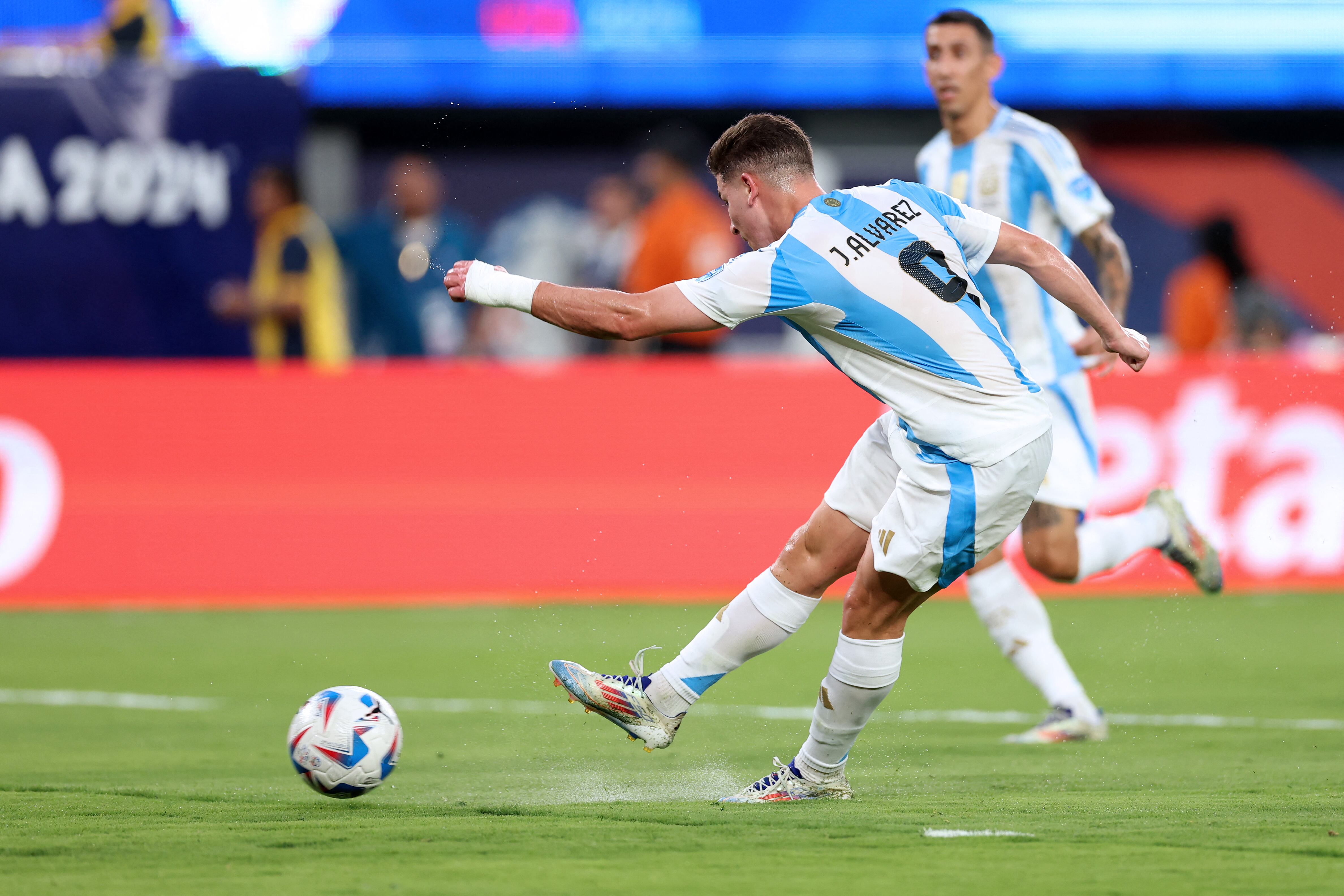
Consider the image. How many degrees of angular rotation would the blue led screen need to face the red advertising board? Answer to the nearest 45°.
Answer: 0° — it already faces it

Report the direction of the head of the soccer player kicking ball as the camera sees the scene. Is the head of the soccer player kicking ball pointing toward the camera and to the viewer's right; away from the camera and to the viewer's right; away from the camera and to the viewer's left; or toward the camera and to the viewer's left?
away from the camera and to the viewer's left

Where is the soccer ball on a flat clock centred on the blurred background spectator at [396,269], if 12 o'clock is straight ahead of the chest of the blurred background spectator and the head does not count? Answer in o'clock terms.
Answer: The soccer ball is roughly at 12 o'clock from the blurred background spectator.

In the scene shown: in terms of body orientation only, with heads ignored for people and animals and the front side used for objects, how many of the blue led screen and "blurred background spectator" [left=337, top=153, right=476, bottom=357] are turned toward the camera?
2

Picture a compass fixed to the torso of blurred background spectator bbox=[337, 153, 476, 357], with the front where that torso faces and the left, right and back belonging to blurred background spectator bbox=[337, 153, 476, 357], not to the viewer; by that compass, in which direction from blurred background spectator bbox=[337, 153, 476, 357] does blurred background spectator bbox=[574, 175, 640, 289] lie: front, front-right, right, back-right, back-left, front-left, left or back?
back-left

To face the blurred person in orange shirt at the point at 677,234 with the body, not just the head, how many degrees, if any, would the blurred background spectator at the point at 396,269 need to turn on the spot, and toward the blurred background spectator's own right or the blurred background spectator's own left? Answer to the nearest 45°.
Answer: approximately 45° to the blurred background spectator's own left

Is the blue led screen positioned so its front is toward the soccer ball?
yes

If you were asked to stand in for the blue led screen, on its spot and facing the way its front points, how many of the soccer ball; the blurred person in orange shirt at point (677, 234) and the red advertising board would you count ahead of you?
3
